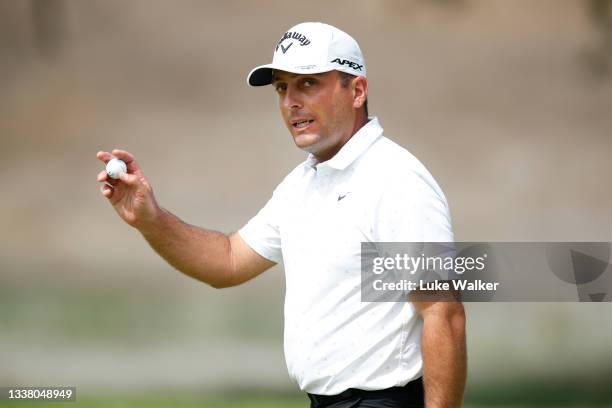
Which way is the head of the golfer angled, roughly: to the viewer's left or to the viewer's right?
to the viewer's left

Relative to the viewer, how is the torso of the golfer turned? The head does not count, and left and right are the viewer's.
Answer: facing the viewer and to the left of the viewer
